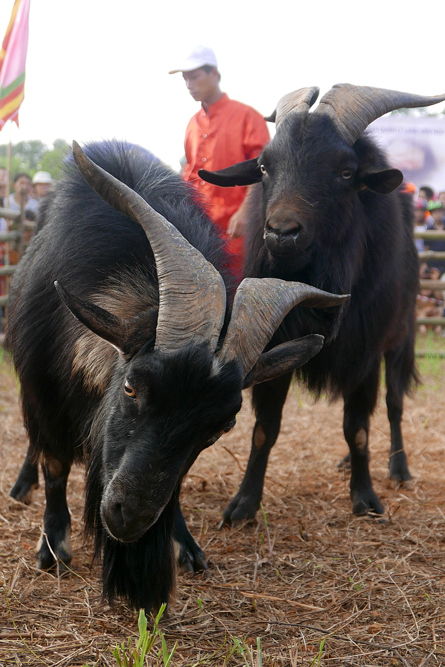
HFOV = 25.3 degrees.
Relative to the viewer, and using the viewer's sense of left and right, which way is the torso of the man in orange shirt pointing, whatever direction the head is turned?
facing the viewer and to the left of the viewer

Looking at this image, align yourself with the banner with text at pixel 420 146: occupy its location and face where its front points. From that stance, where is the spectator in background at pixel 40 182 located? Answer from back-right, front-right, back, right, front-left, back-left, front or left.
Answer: front-right

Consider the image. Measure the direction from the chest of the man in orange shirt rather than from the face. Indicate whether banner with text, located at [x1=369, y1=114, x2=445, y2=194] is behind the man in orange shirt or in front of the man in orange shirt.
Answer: behind

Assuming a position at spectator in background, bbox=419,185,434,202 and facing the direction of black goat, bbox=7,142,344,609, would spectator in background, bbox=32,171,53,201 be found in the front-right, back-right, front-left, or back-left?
front-right

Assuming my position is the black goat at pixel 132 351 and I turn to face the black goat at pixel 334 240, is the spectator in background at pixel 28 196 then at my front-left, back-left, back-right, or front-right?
front-left

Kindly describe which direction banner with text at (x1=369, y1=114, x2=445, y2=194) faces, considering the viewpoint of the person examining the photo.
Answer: facing the viewer

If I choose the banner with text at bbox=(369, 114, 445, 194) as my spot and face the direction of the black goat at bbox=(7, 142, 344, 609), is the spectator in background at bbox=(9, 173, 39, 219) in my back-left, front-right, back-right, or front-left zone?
front-right

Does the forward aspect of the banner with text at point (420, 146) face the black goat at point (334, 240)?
yes

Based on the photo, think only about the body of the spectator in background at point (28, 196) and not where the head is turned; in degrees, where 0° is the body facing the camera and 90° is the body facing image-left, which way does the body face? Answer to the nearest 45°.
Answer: approximately 0°

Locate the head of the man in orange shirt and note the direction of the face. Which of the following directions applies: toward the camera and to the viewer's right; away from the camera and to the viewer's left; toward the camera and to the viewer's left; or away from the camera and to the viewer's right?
toward the camera and to the viewer's left
